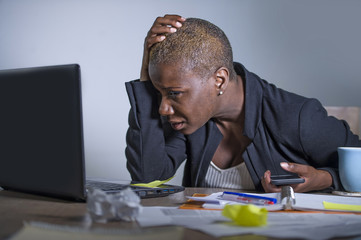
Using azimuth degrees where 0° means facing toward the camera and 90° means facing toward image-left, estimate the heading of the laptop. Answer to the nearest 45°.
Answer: approximately 225°

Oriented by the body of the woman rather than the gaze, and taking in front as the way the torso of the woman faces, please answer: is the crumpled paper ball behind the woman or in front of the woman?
in front

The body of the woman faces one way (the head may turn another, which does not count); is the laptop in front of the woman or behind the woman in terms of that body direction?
in front

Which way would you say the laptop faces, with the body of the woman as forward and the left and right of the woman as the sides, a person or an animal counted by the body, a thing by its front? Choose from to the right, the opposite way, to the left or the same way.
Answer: the opposite way

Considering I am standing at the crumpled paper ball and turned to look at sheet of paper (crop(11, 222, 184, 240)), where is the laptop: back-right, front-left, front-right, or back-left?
back-right

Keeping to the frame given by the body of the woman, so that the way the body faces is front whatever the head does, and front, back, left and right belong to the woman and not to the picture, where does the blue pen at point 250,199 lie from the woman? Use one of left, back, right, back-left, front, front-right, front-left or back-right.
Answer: front-left

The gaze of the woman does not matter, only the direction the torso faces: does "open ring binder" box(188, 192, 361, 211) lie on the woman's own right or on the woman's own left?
on the woman's own left

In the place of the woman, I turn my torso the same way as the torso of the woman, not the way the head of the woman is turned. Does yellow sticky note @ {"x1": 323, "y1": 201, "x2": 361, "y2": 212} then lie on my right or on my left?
on my left
